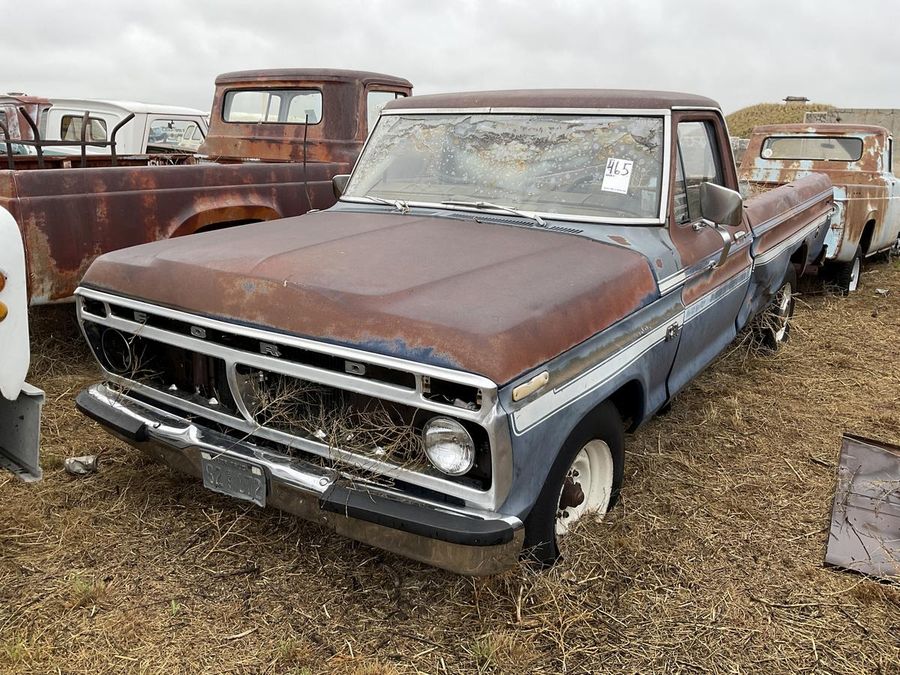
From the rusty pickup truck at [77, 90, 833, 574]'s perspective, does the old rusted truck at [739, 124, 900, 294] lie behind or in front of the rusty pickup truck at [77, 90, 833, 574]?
behind

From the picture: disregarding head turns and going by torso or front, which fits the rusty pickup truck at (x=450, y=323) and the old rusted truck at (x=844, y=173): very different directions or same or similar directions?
very different directions

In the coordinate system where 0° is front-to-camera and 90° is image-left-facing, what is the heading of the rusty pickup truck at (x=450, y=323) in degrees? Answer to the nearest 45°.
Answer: approximately 45°

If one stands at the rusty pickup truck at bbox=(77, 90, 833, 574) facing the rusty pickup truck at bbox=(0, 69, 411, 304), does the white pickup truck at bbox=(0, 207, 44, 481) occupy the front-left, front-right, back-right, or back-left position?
front-left

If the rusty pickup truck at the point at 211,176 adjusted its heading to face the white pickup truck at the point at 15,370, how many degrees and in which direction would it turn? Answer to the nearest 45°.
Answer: approximately 135° to its right

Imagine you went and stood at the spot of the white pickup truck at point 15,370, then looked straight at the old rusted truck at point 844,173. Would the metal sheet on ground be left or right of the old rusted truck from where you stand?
right

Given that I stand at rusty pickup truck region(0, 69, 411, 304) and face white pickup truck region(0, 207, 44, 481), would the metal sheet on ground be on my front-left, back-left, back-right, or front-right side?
front-left

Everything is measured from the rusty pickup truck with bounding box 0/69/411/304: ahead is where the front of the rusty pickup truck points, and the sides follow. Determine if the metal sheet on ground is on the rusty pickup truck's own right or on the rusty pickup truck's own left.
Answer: on the rusty pickup truck's own right

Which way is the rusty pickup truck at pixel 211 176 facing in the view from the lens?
facing away from the viewer and to the right of the viewer

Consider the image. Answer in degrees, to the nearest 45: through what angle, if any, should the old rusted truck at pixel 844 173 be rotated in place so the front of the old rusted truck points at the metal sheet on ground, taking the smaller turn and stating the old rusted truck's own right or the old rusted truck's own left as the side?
approximately 135° to the old rusted truck's own right

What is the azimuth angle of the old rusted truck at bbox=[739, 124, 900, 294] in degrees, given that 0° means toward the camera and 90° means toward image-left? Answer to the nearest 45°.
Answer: approximately 225°

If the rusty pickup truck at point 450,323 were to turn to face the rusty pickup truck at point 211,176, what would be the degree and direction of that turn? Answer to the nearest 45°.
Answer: approximately 90° to its right

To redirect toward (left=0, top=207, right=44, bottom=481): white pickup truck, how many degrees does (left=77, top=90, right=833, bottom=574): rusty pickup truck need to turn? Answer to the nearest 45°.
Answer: approximately 45° to its right

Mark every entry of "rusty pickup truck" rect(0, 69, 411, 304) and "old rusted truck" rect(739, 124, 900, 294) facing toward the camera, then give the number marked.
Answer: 0
